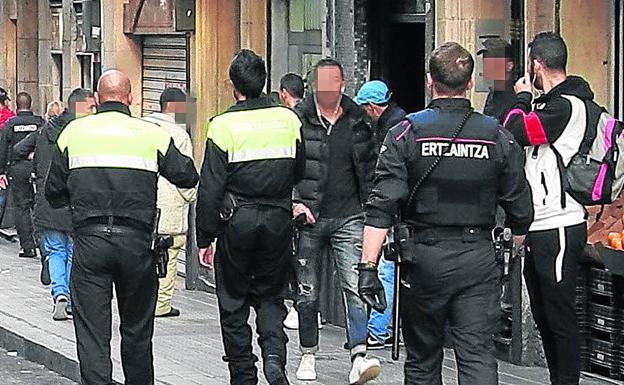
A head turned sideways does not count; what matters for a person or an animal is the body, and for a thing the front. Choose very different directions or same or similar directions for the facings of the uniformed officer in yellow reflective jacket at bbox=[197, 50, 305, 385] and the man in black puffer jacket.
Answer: very different directions

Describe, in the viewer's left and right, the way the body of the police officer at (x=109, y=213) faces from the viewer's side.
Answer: facing away from the viewer

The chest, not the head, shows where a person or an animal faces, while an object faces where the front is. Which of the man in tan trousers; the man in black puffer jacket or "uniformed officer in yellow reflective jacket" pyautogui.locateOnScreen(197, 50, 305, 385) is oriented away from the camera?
the uniformed officer in yellow reflective jacket

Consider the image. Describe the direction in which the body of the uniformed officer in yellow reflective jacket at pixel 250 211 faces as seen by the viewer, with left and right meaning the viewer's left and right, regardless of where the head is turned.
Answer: facing away from the viewer

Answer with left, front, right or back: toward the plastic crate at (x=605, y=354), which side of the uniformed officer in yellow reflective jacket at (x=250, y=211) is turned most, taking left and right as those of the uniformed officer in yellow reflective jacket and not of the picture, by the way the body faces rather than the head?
right

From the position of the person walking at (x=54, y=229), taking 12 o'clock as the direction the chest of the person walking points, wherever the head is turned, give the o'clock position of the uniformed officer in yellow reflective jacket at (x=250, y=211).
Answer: The uniformed officer in yellow reflective jacket is roughly at 4 o'clock from the person walking.

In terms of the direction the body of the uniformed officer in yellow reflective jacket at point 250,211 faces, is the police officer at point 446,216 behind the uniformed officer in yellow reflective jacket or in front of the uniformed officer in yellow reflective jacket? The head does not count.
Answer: behind

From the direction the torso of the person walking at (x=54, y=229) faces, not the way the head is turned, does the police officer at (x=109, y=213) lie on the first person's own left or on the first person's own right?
on the first person's own right

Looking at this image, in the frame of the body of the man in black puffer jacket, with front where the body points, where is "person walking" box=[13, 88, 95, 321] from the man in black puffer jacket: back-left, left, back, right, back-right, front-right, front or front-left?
back-right

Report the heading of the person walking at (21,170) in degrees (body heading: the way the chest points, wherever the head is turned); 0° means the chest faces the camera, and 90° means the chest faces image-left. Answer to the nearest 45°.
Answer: approximately 180°

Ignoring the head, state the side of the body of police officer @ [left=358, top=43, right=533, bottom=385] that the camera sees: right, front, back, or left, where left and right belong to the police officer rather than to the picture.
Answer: back
